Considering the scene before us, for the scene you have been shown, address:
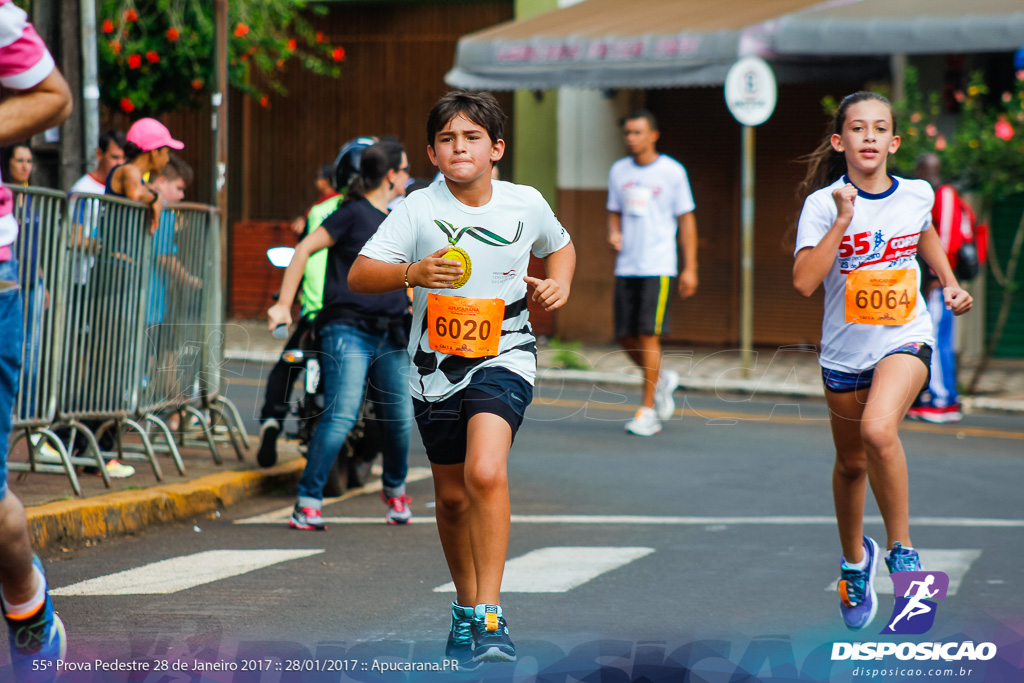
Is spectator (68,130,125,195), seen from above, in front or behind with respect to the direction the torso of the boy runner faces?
behind

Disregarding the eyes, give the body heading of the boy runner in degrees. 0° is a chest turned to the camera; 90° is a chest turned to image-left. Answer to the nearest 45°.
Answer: approximately 0°

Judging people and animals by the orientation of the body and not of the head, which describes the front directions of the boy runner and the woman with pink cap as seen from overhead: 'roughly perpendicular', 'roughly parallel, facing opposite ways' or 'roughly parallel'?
roughly perpendicular

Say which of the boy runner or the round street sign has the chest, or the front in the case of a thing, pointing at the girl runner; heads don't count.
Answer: the round street sign

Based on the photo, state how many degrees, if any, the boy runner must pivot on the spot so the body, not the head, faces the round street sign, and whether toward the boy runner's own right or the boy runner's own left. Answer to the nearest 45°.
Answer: approximately 180°

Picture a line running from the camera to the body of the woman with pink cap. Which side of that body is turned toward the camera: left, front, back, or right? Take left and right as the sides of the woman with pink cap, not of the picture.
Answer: right

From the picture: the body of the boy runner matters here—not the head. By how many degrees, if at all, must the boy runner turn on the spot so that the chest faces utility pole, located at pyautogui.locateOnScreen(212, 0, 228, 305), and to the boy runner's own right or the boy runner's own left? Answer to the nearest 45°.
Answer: approximately 180°

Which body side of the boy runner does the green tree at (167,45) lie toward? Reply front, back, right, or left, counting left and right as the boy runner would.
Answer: back

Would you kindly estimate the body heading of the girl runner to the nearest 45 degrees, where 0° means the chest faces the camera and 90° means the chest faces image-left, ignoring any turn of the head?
approximately 0°
